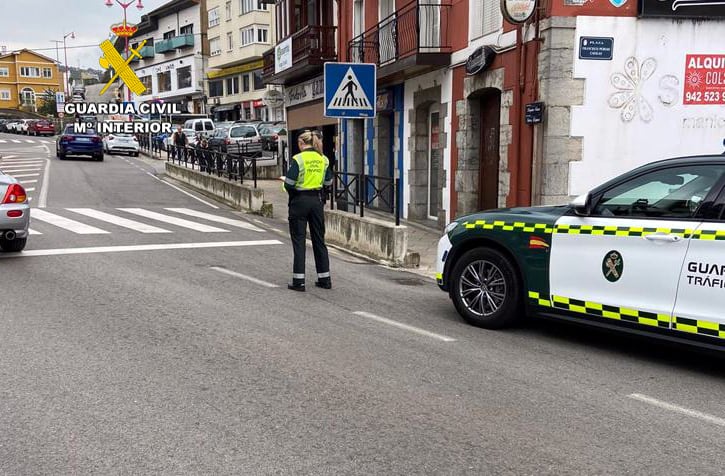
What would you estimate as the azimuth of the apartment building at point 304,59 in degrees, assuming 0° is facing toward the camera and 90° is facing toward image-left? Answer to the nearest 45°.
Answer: approximately 45°

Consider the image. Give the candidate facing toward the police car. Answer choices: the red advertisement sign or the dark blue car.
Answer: the red advertisement sign

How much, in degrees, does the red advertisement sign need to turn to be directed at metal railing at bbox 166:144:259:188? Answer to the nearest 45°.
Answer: approximately 90° to its right

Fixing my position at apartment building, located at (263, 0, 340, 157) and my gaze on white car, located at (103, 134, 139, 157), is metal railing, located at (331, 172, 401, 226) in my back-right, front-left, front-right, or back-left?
back-left

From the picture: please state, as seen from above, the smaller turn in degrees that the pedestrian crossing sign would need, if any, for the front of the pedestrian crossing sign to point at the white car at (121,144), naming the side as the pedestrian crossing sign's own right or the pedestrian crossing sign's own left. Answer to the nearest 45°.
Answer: approximately 135° to the pedestrian crossing sign's own right

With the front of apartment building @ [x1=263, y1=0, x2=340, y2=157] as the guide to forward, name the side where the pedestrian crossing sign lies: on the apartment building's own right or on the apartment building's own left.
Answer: on the apartment building's own left

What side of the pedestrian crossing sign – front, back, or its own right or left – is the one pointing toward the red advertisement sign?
left

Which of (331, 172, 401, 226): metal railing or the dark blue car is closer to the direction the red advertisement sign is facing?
the metal railing
